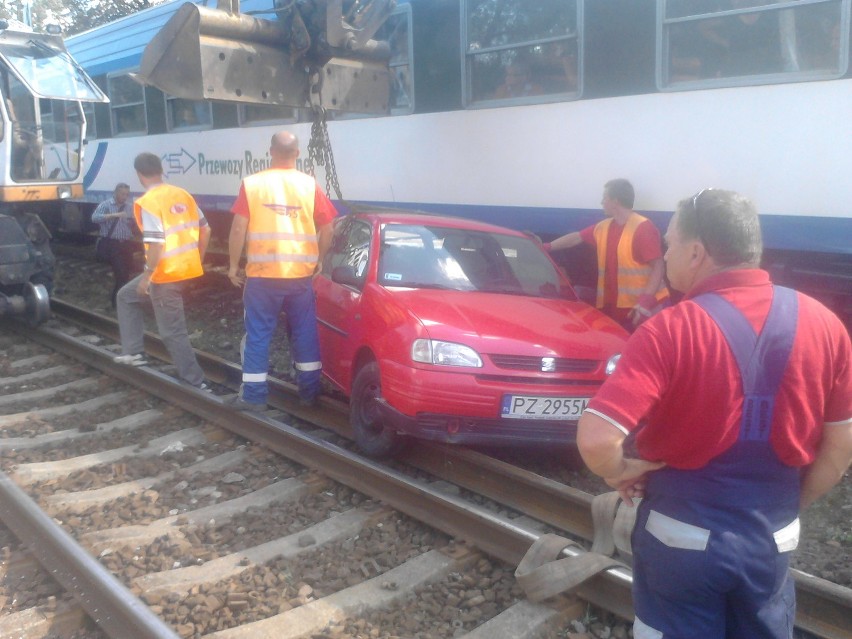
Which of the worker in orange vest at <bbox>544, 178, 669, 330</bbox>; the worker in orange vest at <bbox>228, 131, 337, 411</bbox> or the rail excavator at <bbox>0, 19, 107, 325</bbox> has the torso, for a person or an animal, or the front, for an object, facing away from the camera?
the worker in orange vest at <bbox>228, 131, 337, 411</bbox>

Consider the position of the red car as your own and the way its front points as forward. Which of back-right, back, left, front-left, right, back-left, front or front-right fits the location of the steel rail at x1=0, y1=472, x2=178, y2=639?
right

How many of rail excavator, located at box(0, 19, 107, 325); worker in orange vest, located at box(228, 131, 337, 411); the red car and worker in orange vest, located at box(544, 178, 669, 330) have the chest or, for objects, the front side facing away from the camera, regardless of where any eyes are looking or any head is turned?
1

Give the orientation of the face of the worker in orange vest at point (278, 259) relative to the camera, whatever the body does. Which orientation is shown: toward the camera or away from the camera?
away from the camera

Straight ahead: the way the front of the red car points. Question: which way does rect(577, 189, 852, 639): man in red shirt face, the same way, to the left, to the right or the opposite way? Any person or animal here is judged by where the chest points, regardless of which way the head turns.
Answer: the opposite way

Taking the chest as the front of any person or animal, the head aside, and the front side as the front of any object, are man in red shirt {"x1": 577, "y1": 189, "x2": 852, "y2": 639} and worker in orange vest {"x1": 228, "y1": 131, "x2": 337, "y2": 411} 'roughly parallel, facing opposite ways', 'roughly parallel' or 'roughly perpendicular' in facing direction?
roughly parallel

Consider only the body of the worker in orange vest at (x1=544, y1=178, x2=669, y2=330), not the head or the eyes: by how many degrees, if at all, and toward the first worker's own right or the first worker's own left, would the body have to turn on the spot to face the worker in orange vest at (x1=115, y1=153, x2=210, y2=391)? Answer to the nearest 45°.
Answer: approximately 45° to the first worker's own right

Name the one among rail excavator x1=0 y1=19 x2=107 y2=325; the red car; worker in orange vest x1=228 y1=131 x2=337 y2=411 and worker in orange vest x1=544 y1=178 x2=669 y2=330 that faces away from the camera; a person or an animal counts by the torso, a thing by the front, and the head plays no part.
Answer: worker in orange vest x1=228 y1=131 x2=337 y2=411

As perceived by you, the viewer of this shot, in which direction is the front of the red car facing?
facing the viewer and to the right of the viewer

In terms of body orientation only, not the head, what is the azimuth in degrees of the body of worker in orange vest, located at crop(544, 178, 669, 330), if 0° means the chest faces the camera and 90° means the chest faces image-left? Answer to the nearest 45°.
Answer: approximately 45°

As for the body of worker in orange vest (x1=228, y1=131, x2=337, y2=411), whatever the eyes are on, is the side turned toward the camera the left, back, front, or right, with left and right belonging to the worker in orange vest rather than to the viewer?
back

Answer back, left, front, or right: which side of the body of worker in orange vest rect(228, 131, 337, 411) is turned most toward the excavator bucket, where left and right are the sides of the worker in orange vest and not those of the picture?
front

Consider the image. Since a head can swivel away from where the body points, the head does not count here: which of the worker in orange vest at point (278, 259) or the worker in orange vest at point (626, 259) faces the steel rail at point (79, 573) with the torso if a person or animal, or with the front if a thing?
the worker in orange vest at point (626, 259)

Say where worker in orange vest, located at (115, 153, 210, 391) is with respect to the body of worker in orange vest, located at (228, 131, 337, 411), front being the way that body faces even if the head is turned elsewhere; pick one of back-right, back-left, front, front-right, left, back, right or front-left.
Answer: front-left
